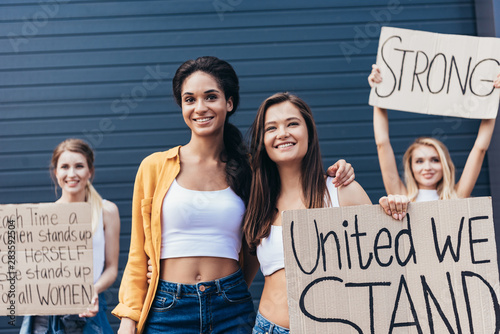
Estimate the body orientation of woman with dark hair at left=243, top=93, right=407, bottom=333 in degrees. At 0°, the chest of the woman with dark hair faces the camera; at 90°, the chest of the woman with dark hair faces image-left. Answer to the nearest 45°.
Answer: approximately 0°

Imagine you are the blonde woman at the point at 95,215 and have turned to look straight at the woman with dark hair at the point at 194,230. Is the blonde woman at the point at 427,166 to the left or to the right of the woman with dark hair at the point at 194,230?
left

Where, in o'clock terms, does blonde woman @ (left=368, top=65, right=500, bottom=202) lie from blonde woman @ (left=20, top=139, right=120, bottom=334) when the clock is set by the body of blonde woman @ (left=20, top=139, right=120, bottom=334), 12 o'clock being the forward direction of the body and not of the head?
blonde woman @ (left=368, top=65, right=500, bottom=202) is roughly at 8 o'clock from blonde woman @ (left=20, top=139, right=120, bottom=334).

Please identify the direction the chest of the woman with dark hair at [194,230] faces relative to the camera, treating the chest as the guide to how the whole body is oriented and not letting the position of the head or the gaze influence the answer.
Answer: toward the camera

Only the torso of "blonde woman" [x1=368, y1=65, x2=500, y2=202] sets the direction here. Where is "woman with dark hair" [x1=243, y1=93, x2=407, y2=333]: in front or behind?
in front

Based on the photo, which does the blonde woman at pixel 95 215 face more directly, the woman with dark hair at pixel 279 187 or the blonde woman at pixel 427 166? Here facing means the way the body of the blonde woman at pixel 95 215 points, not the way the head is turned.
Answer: the woman with dark hair

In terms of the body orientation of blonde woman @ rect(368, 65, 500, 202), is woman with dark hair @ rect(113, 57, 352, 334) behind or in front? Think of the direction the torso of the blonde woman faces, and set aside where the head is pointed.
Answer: in front

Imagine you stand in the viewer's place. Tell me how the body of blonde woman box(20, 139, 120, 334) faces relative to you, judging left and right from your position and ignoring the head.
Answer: facing the viewer and to the left of the viewer

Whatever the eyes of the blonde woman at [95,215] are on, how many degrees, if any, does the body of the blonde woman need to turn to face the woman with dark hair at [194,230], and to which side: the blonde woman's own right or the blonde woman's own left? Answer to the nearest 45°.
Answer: approximately 45° to the blonde woman's own left

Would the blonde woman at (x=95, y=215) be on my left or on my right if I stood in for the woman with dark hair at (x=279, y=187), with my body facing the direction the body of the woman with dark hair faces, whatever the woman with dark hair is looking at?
on my right

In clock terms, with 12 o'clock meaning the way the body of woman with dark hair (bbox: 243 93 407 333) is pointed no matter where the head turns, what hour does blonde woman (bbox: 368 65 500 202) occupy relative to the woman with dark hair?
The blonde woman is roughly at 7 o'clock from the woman with dark hair.

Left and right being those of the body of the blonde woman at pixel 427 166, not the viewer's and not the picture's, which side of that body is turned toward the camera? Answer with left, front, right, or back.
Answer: front
